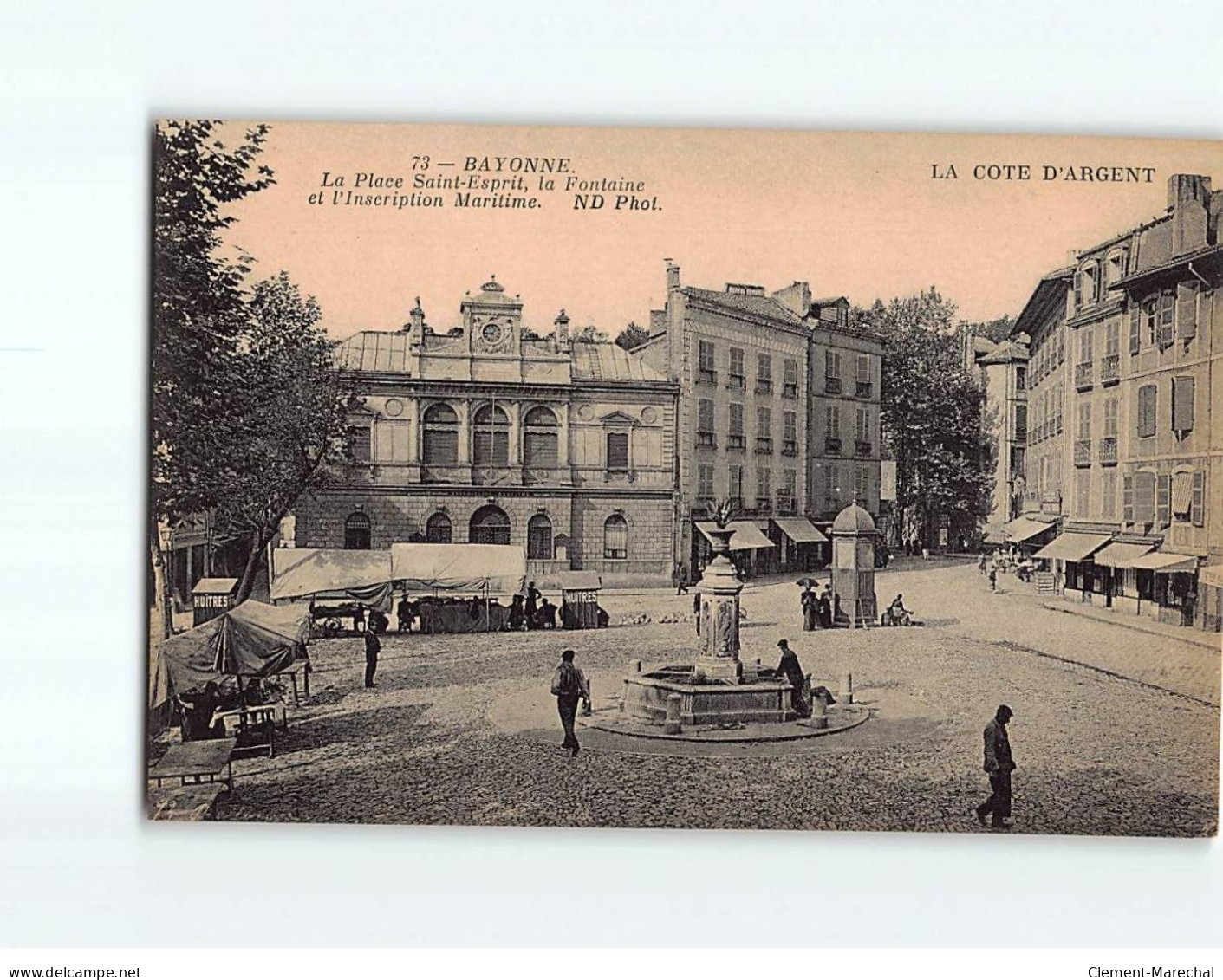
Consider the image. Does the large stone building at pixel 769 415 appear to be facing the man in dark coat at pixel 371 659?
no

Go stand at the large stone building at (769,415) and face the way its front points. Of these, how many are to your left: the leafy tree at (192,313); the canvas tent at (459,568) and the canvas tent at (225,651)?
0

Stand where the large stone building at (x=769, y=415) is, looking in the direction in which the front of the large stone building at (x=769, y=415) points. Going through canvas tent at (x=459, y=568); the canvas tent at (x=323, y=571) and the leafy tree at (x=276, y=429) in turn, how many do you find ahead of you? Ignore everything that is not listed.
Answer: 0

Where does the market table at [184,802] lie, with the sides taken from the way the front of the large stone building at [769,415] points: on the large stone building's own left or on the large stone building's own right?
on the large stone building's own right

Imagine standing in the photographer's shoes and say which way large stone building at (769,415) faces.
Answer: facing the viewer and to the right of the viewer

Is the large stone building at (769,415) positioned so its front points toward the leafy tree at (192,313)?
no

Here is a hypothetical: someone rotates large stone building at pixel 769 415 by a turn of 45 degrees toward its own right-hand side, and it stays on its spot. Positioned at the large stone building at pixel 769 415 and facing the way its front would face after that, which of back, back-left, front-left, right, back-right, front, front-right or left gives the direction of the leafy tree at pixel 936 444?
left
